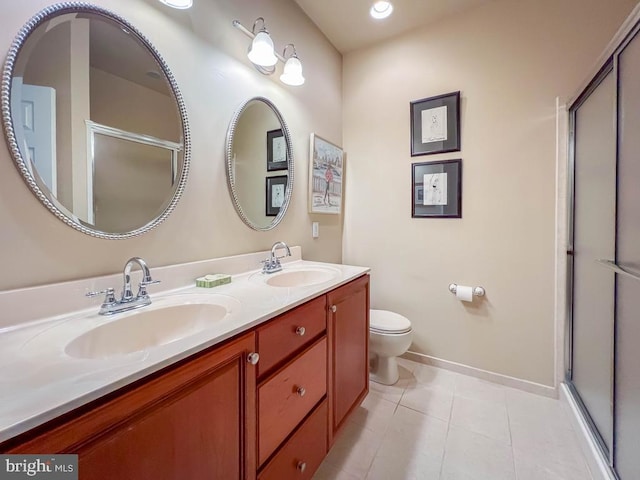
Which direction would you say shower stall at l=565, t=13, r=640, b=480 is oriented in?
to the viewer's left

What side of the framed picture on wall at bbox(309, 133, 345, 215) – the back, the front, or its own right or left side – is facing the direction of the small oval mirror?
right

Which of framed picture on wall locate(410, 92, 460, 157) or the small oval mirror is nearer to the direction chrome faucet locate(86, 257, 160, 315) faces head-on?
the framed picture on wall

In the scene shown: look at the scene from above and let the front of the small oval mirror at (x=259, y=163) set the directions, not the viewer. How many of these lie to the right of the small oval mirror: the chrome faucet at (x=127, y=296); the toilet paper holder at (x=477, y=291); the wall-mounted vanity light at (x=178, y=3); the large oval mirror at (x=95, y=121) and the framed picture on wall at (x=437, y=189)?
3

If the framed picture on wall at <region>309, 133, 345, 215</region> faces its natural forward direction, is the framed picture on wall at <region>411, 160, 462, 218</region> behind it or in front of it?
in front

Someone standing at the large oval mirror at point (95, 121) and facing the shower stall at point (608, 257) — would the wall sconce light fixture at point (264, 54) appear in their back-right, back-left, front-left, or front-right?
front-left

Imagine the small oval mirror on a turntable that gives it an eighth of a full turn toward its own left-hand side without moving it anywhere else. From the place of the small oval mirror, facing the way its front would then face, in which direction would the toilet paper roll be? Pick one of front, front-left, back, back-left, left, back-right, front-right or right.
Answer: front

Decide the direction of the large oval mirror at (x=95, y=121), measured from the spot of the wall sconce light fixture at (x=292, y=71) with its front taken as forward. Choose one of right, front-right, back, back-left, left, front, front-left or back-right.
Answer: right

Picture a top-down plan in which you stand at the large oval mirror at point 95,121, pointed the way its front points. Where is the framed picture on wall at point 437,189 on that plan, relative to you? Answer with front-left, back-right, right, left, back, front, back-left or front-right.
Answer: front-left

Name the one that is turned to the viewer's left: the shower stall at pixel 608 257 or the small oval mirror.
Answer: the shower stall

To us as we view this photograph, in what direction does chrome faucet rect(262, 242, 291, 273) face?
facing the viewer and to the right of the viewer
